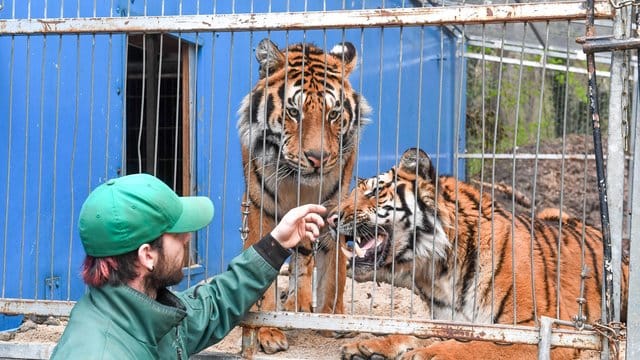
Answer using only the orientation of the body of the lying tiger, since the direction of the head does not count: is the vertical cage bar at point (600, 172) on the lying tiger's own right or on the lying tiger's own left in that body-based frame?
on the lying tiger's own left

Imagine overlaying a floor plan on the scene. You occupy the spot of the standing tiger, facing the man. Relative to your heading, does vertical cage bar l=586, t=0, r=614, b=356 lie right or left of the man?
left

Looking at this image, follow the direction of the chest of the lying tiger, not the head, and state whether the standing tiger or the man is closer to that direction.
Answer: the man

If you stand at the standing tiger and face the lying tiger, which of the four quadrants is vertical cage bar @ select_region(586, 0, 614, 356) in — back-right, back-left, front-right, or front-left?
front-right

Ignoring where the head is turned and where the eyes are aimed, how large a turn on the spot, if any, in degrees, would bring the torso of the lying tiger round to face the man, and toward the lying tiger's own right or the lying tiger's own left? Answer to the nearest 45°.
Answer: approximately 45° to the lying tiger's own left

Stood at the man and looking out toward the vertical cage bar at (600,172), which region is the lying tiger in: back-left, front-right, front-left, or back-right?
front-left

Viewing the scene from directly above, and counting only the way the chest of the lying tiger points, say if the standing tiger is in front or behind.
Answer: in front

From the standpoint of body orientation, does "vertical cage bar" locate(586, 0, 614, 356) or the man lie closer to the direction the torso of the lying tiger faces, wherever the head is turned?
the man

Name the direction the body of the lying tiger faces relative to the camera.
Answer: to the viewer's left
